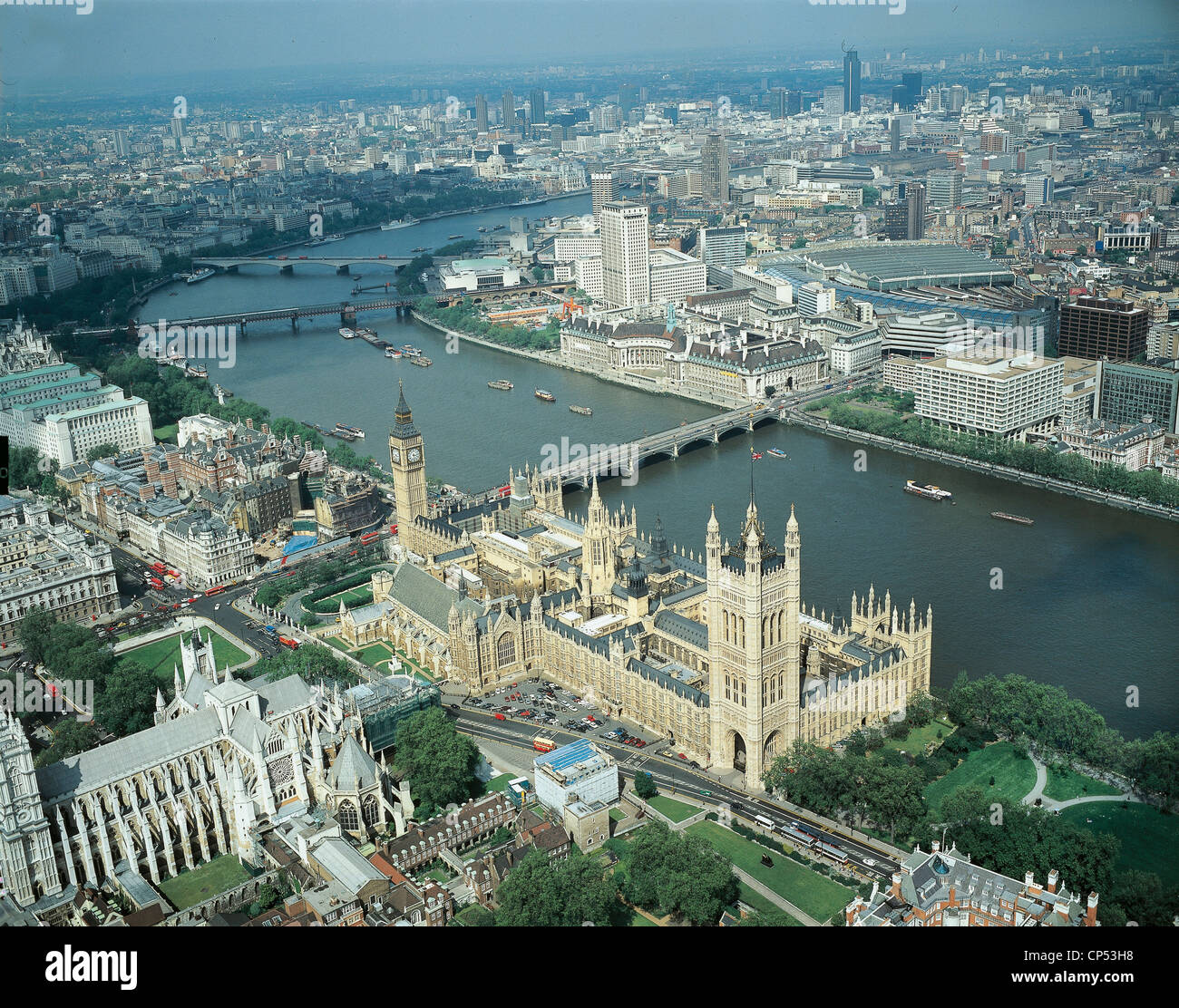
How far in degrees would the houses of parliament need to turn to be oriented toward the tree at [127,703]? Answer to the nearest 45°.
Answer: approximately 45° to its right

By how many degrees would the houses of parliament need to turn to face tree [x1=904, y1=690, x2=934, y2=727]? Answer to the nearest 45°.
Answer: approximately 90° to its left

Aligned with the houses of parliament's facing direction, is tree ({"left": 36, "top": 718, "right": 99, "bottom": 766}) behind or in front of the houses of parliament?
in front

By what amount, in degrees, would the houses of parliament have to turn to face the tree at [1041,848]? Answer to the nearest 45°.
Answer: approximately 90° to its left

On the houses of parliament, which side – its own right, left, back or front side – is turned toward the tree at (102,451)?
right
